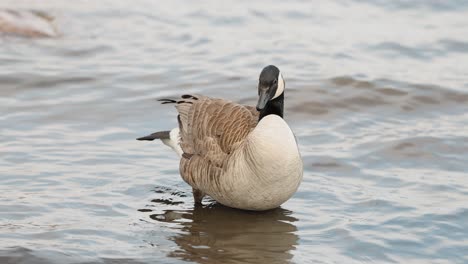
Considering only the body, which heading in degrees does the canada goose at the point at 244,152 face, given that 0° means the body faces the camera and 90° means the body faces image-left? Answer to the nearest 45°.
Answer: approximately 315°

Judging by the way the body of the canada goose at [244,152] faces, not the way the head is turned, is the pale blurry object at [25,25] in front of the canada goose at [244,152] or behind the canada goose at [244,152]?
behind
